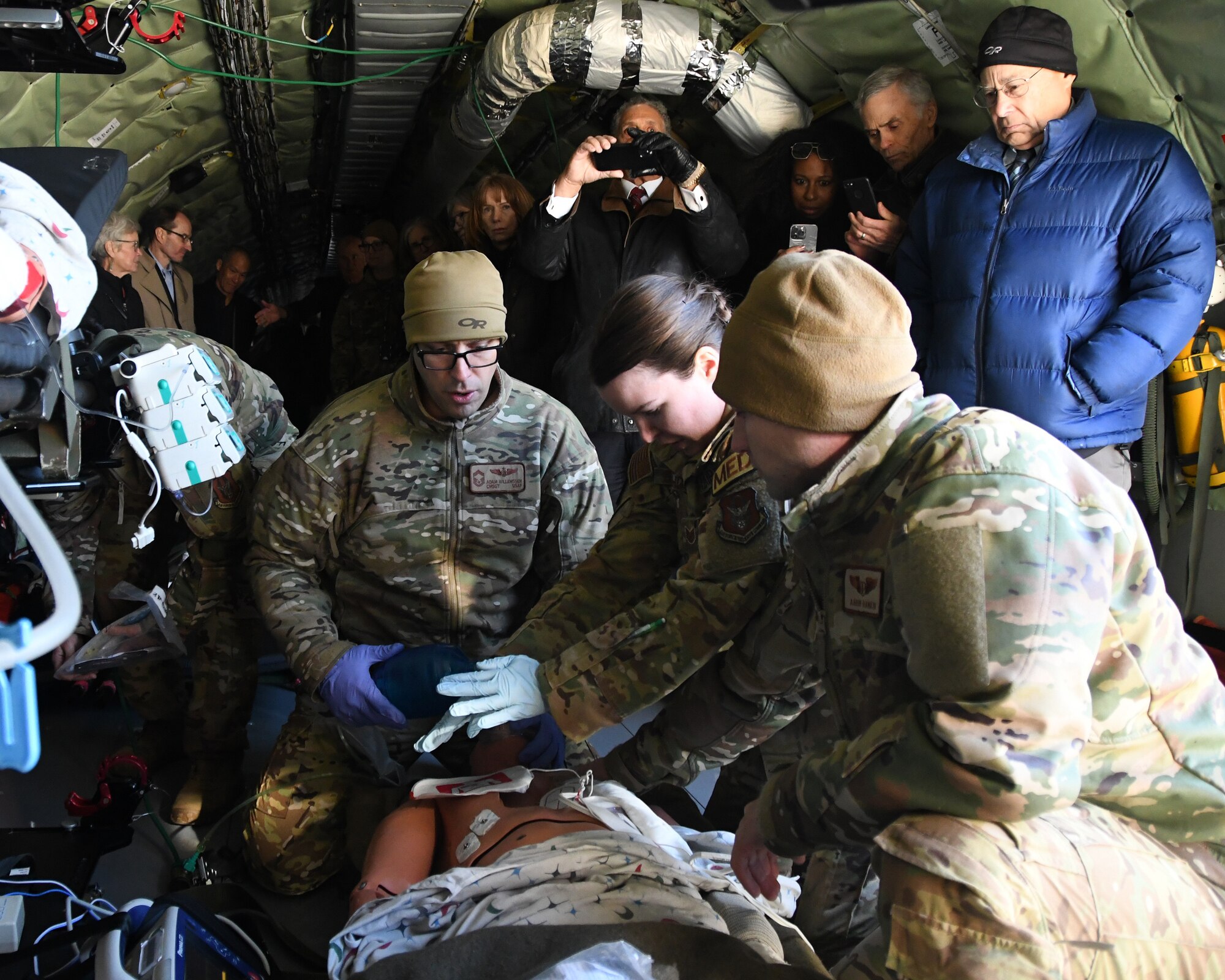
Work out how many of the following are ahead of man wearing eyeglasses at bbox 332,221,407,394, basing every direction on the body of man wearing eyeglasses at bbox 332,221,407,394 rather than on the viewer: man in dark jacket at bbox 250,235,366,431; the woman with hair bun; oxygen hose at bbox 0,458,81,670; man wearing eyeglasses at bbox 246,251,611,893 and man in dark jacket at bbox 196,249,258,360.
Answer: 3

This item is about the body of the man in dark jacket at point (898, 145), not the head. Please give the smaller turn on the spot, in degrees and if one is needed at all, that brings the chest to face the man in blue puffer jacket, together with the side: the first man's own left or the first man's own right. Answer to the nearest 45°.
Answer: approximately 90° to the first man's own left

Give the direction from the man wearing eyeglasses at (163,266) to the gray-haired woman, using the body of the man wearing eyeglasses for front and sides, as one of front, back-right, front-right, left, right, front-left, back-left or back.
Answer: front-right

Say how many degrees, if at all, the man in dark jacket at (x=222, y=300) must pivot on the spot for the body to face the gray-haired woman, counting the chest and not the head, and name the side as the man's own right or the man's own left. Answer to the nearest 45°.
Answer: approximately 45° to the man's own right

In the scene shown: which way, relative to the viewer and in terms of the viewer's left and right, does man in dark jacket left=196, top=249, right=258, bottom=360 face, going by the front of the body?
facing the viewer and to the right of the viewer

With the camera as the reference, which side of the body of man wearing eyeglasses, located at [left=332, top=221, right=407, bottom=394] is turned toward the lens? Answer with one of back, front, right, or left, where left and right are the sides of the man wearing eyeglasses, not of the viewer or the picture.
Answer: front

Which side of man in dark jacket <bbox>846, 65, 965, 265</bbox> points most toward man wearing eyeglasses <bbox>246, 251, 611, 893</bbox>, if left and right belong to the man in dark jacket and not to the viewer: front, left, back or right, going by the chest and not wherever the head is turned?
front

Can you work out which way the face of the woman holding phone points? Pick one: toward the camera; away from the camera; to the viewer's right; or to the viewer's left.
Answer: toward the camera

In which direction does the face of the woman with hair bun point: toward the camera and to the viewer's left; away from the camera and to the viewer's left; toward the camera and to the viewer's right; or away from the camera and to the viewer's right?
toward the camera and to the viewer's left

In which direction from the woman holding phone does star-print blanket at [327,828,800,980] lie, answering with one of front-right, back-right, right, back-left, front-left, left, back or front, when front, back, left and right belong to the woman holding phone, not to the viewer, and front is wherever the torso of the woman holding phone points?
front

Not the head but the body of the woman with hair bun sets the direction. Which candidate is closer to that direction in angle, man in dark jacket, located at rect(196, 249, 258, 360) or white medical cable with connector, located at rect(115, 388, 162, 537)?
the white medical cable with connector
